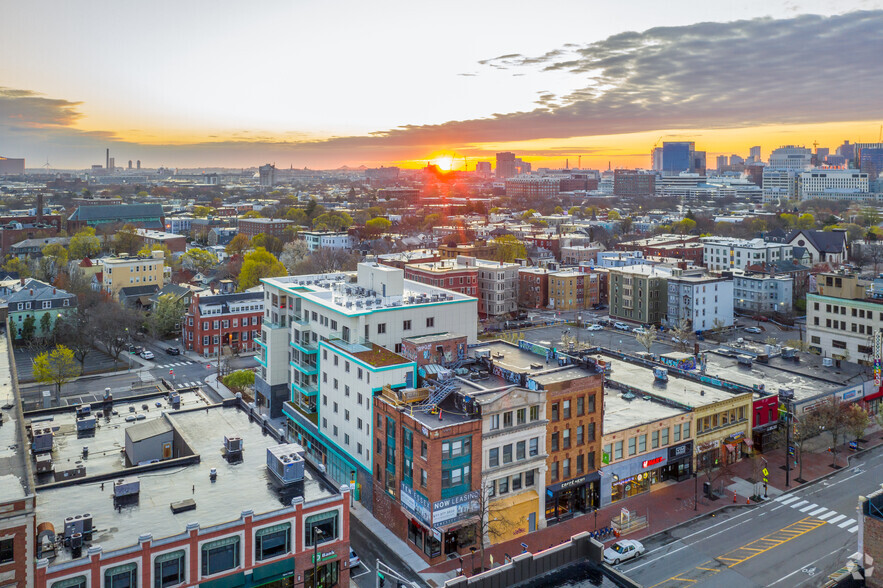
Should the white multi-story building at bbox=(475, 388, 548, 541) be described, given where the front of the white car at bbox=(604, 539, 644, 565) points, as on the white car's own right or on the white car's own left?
on the white car's own right

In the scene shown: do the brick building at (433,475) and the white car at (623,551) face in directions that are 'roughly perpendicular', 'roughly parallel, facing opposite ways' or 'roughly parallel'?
roughly perpendicular

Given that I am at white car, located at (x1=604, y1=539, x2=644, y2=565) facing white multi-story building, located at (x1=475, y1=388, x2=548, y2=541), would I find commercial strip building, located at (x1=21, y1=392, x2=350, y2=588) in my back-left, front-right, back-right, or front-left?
front-left

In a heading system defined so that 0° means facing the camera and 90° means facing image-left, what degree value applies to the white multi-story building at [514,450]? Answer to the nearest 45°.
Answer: approximately 315°

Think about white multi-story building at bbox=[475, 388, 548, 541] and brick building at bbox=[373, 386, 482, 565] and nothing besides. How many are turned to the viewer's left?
0

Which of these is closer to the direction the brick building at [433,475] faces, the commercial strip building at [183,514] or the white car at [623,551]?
the white car

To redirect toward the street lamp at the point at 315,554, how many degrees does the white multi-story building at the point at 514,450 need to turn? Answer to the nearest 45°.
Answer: approximately 90° to its right

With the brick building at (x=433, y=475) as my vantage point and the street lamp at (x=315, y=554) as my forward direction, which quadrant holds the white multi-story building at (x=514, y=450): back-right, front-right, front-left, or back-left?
back-left

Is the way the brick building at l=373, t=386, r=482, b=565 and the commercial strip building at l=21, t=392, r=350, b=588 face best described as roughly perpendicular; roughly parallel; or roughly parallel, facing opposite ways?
roughly parallel

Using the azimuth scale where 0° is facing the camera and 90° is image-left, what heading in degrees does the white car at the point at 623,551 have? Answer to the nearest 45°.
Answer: approximately 45°
